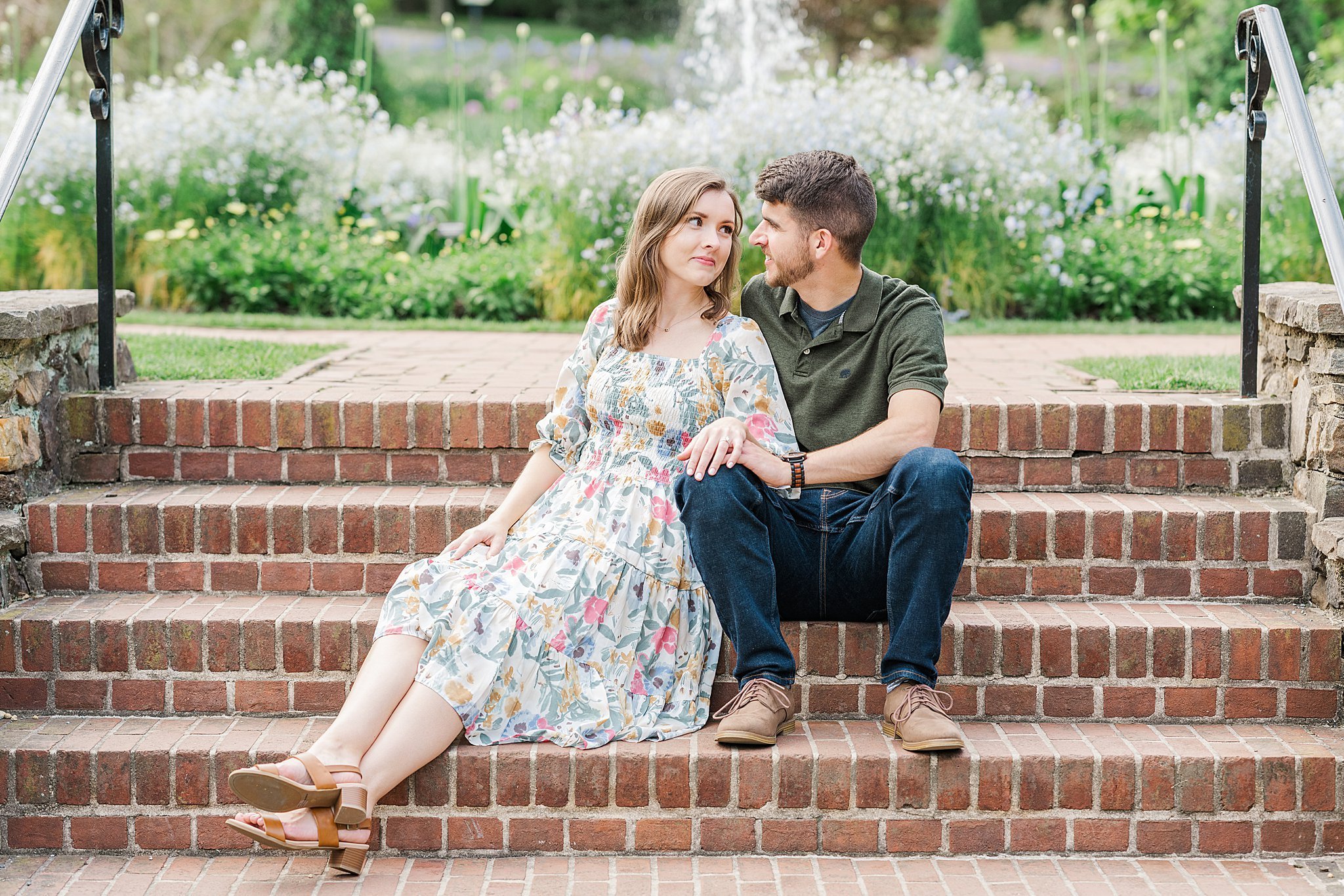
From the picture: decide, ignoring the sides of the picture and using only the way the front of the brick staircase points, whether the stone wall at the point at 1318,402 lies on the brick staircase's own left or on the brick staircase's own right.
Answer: on the brick staircase's own left

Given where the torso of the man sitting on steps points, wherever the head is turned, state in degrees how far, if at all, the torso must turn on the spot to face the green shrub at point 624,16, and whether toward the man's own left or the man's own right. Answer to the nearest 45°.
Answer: approximately 180°

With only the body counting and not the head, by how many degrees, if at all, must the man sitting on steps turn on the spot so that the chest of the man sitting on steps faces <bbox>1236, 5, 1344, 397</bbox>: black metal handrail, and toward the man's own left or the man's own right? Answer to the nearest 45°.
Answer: approximately 135° to the man's own left

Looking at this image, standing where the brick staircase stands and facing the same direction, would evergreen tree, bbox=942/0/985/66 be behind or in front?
behind

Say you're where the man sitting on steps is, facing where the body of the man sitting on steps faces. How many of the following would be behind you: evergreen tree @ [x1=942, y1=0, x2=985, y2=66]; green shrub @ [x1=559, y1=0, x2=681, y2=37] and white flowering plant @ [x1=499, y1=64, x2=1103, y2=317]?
3

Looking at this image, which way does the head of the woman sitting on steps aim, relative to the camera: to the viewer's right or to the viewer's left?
to the viewer's right

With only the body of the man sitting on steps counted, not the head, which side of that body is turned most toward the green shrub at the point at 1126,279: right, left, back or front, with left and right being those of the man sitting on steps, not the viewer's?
back

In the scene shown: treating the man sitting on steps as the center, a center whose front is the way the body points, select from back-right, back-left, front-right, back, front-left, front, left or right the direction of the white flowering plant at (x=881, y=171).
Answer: back

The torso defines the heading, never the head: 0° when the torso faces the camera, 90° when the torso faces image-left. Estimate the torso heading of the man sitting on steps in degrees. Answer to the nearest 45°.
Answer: approximately 0°

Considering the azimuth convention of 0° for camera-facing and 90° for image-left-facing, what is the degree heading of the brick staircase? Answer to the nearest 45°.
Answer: approximately 0°
